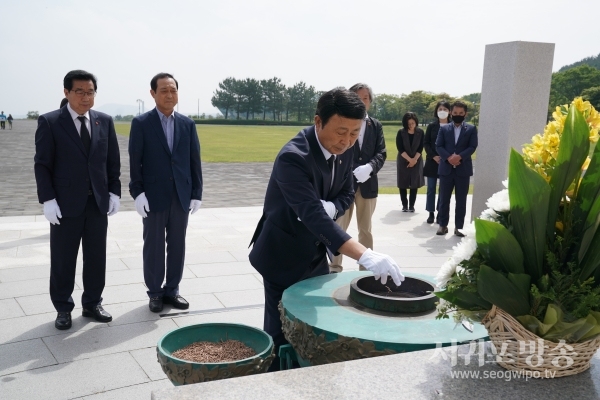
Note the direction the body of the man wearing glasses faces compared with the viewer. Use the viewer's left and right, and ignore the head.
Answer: facing the viewer and to the right of the viewer

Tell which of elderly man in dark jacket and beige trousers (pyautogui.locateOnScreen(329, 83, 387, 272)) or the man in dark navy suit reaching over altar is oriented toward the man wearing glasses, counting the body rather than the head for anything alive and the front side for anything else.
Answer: the elderly man in dark jacket and beige trousers

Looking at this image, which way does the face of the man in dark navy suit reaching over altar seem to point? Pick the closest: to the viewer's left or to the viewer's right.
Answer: to the viewer's right

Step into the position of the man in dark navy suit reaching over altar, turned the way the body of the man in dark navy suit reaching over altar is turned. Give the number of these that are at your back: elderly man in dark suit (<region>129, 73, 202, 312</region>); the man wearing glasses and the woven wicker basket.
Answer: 2

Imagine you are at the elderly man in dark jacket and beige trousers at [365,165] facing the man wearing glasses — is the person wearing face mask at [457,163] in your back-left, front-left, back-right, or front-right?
back-right

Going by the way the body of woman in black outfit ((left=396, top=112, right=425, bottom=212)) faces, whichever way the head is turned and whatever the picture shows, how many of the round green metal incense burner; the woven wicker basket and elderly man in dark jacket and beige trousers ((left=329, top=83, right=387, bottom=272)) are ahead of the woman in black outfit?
3

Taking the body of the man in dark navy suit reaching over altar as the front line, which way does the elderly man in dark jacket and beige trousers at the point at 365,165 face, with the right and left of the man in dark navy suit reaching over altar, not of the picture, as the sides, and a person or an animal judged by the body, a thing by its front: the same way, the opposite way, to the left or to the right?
to the right

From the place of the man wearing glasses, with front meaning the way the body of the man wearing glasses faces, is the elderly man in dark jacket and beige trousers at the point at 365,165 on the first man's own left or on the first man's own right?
on the first man's own left

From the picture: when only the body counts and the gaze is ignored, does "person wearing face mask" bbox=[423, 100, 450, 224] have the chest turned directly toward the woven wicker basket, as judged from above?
yes

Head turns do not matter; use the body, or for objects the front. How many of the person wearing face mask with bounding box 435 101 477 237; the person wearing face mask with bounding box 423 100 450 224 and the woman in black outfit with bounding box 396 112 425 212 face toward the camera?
3

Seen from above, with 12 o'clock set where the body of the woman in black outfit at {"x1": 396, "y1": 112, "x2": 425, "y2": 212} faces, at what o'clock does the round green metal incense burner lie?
The round green metal incense burner is roughly at 12 o'clock from the woman in black outfit.

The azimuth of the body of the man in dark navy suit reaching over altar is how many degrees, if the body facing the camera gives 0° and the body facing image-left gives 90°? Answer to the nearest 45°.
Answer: approximately 315°

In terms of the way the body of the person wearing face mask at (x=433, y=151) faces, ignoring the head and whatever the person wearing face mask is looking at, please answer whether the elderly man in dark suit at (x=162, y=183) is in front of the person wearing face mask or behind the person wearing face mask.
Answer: in front

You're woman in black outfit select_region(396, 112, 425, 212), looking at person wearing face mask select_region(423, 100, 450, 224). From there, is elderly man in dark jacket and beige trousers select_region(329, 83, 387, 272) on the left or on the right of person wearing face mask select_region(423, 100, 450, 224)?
right
